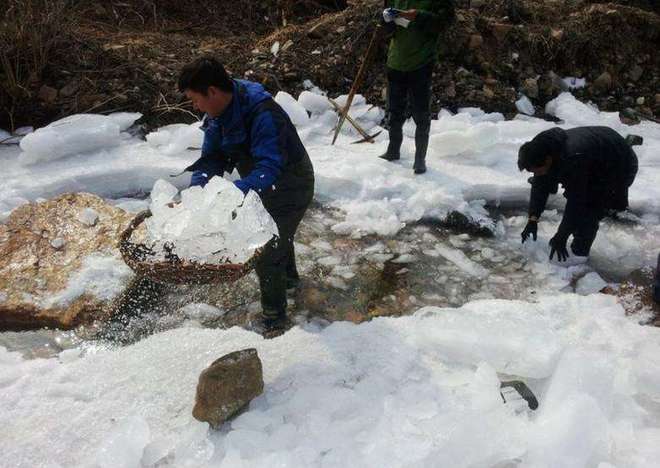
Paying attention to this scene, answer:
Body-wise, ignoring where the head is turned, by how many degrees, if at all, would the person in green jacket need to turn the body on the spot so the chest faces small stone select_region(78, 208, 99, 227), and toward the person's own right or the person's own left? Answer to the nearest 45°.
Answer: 0° — they already face it

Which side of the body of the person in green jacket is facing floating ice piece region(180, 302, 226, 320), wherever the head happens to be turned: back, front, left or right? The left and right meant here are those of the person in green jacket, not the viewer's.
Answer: front

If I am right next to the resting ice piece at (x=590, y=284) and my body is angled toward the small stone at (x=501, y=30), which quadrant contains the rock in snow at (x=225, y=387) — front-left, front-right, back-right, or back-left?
back-left

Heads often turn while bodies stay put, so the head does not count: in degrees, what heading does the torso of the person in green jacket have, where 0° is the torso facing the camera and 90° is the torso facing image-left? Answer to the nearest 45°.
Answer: approximately 45°

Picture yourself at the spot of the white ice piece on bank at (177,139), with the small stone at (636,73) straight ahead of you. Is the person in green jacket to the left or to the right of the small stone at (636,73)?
right

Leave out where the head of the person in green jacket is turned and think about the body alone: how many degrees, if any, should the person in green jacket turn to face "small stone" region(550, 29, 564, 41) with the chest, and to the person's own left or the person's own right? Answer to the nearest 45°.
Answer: approximately 180°

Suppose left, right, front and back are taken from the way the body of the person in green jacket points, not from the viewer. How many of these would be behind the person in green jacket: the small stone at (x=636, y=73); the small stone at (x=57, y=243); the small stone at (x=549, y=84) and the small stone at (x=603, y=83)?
3

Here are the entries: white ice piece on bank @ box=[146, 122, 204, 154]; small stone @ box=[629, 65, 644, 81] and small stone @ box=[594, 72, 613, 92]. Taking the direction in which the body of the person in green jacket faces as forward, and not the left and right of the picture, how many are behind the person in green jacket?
2

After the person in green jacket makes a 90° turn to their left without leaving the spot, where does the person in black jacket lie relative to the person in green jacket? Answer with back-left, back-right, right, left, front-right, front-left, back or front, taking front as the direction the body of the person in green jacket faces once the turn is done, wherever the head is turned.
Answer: front

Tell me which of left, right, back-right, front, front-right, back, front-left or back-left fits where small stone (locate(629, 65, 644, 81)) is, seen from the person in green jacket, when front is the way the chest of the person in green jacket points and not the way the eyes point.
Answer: back

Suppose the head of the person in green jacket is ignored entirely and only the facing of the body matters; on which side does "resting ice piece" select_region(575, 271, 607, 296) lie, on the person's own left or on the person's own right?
on the person's own left

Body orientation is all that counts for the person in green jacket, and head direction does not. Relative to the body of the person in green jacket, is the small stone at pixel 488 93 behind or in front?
behind

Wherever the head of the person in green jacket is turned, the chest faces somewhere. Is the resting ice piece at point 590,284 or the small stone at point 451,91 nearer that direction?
the resting ice piece
